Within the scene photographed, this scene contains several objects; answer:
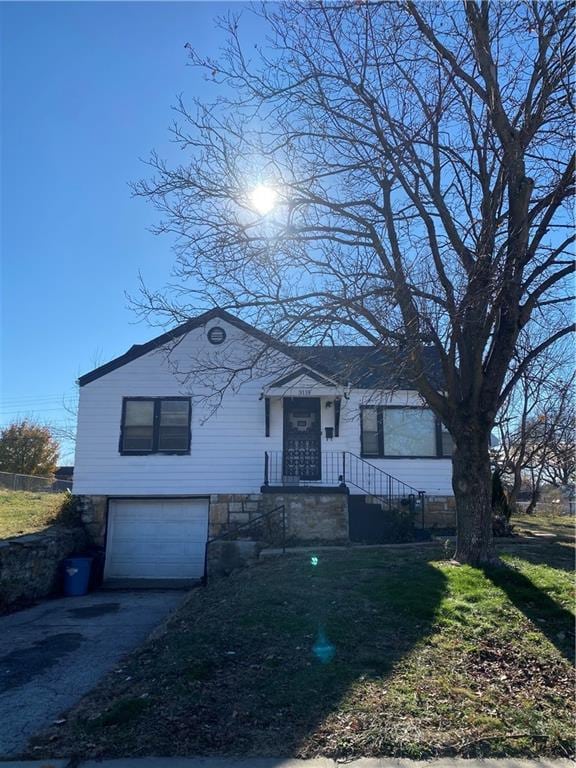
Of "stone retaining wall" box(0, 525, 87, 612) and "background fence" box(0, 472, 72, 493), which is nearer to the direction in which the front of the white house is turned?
the stone retaining wall

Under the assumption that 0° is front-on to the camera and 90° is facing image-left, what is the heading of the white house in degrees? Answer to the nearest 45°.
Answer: approximately 0°

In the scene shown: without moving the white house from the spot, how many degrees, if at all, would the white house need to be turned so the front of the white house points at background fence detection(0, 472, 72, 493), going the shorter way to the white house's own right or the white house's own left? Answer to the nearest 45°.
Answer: approximately 135° to the white house's own right

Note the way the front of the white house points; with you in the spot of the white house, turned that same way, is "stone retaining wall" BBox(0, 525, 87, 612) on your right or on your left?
on your right
